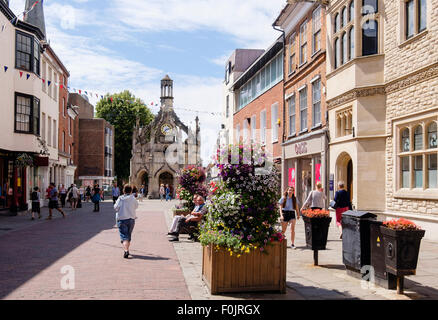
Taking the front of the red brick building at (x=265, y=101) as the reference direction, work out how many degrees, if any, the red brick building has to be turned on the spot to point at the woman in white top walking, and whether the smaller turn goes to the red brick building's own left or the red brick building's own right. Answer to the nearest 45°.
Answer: approximately 90° to the red brick building's own left

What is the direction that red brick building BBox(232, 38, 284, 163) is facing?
to the viewer's left

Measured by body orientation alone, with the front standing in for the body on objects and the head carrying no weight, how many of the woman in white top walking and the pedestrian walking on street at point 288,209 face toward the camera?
1

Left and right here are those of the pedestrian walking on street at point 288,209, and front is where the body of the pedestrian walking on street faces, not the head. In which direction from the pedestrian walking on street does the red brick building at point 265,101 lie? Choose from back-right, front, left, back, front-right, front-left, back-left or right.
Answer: back

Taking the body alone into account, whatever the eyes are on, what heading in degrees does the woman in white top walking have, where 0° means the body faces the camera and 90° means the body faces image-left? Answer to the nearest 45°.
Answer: approximately 180°

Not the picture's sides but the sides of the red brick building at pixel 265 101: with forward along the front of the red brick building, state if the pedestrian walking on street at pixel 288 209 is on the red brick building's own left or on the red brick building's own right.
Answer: on the red brick building's own left

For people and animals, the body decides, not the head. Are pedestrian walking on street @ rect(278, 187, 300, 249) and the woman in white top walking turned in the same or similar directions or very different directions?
very different directions

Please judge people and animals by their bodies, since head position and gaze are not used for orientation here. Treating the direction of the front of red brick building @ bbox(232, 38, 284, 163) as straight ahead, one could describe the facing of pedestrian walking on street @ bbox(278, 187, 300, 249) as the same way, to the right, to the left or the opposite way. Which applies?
to the left

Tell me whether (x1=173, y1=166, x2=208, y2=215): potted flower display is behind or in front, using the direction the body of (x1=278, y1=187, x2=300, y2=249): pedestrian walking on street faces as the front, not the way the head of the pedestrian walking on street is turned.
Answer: behind

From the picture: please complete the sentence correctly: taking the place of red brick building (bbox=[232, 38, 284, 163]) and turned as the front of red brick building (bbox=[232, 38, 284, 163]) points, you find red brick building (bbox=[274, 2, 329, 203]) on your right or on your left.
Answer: on your left

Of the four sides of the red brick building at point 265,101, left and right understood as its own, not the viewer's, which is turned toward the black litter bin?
left
